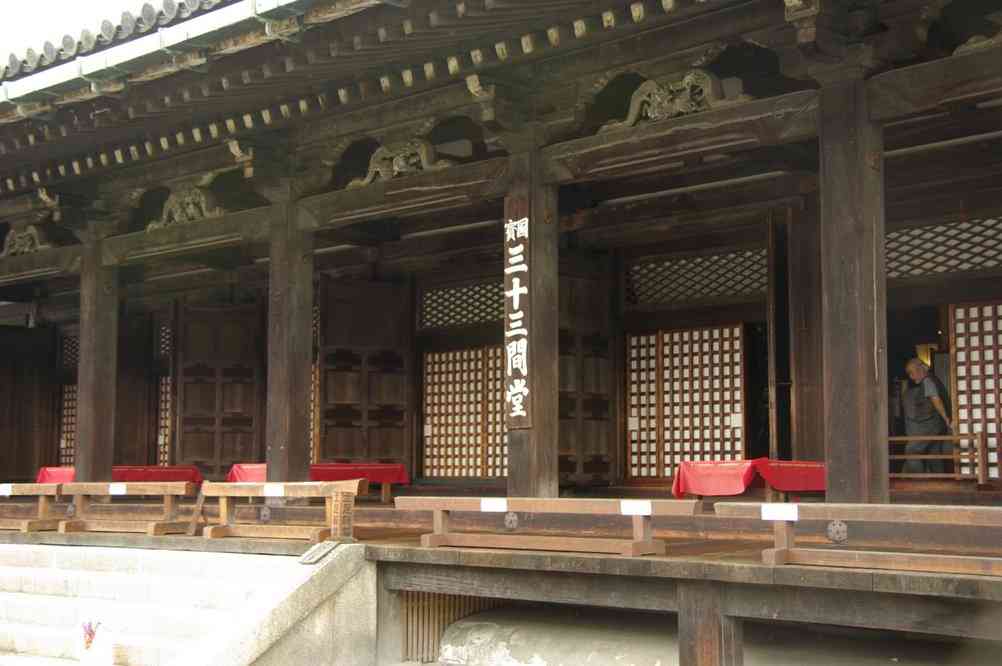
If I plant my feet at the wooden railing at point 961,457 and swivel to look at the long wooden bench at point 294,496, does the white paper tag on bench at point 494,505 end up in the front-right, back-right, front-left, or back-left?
front-left

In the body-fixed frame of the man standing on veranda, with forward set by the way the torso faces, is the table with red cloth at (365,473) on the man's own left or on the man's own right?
on the man's own right
